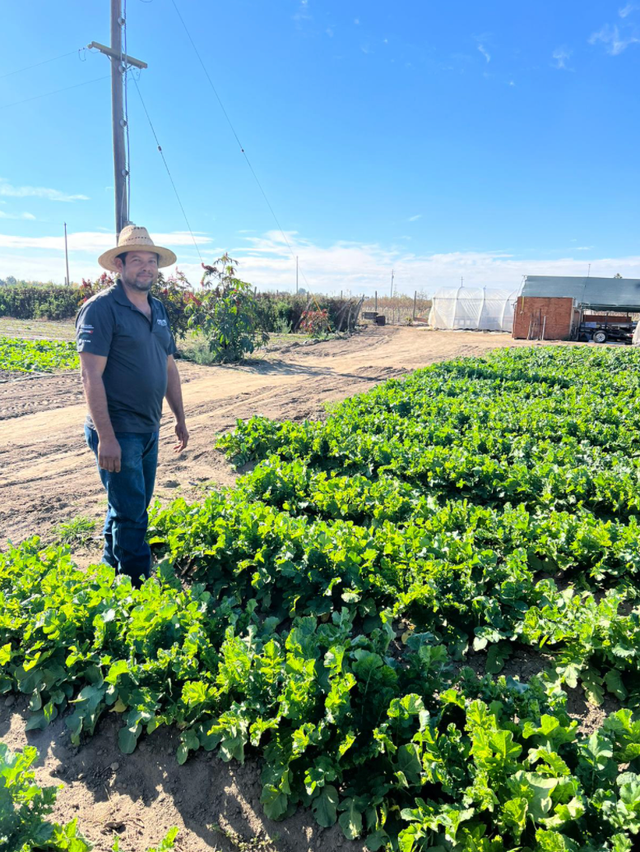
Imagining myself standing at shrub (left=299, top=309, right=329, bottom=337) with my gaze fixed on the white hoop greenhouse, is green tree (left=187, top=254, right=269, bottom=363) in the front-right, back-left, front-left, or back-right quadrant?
back-right

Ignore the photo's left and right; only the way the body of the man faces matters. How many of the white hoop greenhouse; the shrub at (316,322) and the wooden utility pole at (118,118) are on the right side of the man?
0

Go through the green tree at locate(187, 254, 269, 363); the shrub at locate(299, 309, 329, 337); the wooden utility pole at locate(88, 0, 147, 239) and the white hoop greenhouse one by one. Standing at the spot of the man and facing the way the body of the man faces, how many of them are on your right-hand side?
0

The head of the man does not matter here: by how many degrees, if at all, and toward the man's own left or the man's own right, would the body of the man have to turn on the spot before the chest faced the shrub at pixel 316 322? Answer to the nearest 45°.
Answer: approximately 135° to the man's own left

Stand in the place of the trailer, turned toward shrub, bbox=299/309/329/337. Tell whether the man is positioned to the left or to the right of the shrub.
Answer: left

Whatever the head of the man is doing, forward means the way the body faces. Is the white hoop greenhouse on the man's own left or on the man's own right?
on the man's own left

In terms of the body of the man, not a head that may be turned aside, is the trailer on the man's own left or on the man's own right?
on the man's own left

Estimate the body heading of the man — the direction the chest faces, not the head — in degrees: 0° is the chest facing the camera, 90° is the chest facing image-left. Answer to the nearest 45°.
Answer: approximately 315°

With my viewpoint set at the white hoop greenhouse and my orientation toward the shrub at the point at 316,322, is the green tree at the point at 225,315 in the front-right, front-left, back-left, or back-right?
front-left

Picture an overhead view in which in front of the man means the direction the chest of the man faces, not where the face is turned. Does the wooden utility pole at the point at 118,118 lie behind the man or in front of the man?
behind

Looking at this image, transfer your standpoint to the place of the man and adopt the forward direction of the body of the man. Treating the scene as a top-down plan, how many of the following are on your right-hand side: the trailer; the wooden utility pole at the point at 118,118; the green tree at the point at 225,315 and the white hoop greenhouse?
0

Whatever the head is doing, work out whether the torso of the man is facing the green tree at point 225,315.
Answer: no
